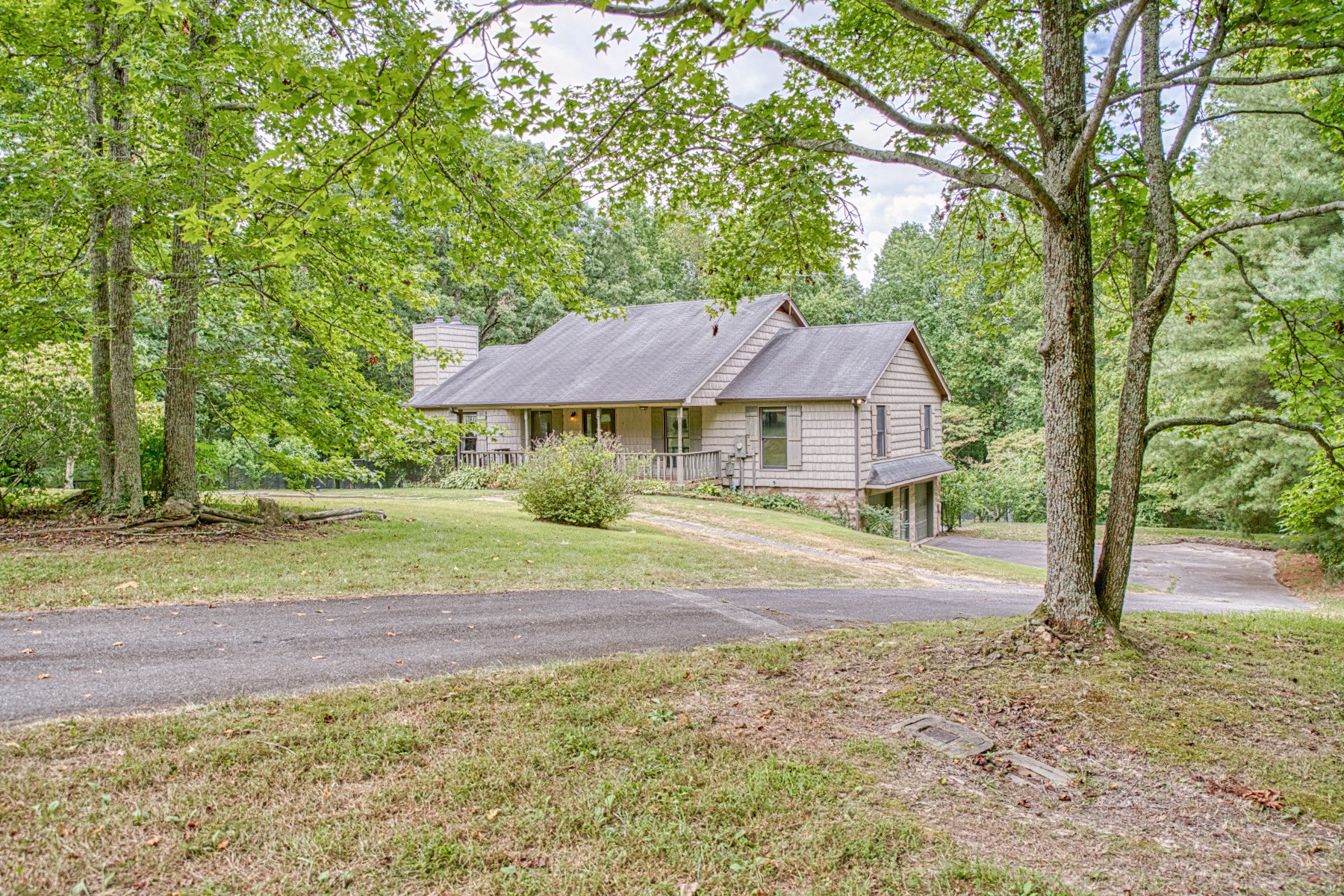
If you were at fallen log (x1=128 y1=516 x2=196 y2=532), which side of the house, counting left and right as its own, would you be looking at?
front

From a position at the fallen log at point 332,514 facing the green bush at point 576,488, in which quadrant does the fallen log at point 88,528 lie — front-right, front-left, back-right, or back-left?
back-right

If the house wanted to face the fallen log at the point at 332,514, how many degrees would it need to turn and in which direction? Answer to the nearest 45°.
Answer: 0° — it already faces it

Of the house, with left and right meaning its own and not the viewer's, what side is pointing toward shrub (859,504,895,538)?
left

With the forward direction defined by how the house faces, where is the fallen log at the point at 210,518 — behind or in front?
in front

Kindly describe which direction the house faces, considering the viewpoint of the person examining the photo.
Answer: facing the viewer and to the left of the viewer

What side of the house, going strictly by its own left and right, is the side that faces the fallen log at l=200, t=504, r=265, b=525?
front

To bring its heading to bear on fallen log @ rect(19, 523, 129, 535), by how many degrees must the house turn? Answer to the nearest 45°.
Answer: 0° — it already faces it

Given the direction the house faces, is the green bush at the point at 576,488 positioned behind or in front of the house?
in front

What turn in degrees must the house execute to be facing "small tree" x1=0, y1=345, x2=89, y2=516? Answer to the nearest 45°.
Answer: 0° — it already faces it
